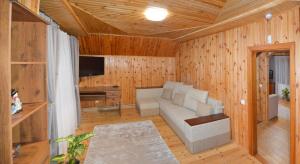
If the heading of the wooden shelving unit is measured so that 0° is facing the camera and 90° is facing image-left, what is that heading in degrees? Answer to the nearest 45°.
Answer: approximately 315°

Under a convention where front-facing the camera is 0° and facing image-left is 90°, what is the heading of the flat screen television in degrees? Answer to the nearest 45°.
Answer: approximately 315°

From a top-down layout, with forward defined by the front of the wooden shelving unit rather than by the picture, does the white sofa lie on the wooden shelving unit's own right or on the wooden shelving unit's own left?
on the wooden shelving unit's own left

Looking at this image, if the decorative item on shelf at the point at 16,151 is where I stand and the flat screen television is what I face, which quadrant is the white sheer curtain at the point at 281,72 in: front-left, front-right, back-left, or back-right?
front-right

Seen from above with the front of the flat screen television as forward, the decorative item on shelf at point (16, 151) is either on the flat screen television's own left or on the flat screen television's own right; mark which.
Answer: on the flat screen television's own right

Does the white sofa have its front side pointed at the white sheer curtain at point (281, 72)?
no

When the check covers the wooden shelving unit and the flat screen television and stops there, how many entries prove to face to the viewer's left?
0

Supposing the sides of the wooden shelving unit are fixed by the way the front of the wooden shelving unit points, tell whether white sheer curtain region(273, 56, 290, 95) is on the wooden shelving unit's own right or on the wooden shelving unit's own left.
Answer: on the wooden shelving unit's own left

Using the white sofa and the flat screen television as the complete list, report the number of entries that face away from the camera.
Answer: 0

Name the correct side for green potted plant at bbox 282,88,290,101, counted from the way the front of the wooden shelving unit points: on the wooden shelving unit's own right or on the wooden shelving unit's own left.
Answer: on the wooden shelving unit's own left

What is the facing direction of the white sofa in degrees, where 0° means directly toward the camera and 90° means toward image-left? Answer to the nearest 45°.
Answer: approximately 45°

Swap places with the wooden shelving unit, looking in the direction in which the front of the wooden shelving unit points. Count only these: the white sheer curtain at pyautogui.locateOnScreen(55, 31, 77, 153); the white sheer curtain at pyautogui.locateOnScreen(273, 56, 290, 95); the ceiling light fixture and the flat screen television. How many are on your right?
0

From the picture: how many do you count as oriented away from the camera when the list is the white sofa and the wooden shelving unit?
0
